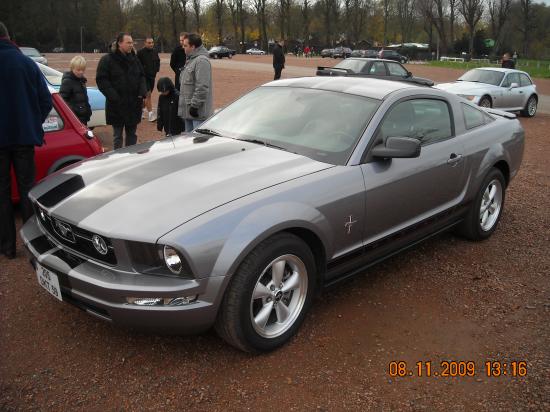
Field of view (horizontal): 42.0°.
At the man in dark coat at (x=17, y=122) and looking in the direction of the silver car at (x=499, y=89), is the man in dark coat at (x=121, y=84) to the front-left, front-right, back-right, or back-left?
front-left

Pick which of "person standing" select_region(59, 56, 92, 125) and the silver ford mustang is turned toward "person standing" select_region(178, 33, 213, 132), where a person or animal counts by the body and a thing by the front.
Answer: "person standing" select_region(59, 56, 92, 125)

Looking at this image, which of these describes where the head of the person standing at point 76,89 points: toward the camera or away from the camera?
toward the camera

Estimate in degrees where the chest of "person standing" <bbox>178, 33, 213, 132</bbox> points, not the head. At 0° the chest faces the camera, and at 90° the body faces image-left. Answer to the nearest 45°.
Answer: approximately 90°

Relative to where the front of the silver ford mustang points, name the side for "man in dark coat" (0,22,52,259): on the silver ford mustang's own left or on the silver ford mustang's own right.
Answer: on the silver ford mustang's own right

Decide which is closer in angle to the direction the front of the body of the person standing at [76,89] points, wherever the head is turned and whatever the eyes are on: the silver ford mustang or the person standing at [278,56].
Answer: the silver ford mustang

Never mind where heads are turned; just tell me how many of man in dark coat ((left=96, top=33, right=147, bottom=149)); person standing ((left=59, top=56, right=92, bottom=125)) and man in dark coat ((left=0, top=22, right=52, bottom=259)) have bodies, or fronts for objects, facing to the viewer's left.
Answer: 0

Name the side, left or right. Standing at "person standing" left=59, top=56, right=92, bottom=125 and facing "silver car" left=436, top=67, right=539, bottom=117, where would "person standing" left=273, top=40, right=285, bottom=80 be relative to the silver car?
left

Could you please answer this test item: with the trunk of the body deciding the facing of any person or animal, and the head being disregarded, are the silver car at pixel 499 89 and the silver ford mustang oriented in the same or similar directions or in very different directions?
same or similar directions

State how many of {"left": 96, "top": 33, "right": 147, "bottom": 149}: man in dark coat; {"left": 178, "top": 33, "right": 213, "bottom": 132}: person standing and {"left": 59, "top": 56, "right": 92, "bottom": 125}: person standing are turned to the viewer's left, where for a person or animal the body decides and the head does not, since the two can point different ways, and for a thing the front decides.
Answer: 1

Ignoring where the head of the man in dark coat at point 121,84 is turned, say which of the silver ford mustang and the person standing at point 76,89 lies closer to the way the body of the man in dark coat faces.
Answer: the silver ford mustang

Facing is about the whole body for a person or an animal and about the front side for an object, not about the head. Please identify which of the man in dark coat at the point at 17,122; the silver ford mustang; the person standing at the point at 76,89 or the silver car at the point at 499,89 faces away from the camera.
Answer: the man in dark coat

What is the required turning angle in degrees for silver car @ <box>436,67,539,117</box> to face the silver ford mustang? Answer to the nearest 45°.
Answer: approximately 45° to its left

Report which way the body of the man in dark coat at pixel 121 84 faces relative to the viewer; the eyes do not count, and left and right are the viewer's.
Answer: facing the viewer and to the right of the viewer

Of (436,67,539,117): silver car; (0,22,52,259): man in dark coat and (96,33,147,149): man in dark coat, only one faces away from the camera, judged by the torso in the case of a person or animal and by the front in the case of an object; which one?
(0,22,52,259): man in dark coat
